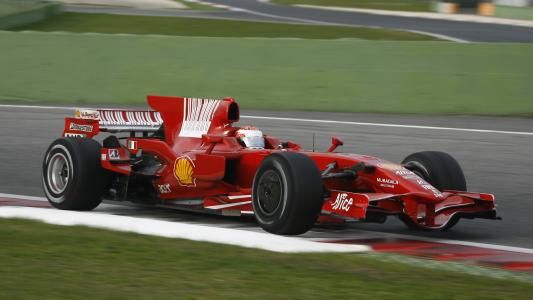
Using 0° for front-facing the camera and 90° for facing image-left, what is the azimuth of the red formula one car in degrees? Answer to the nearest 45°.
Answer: approximately 315°
